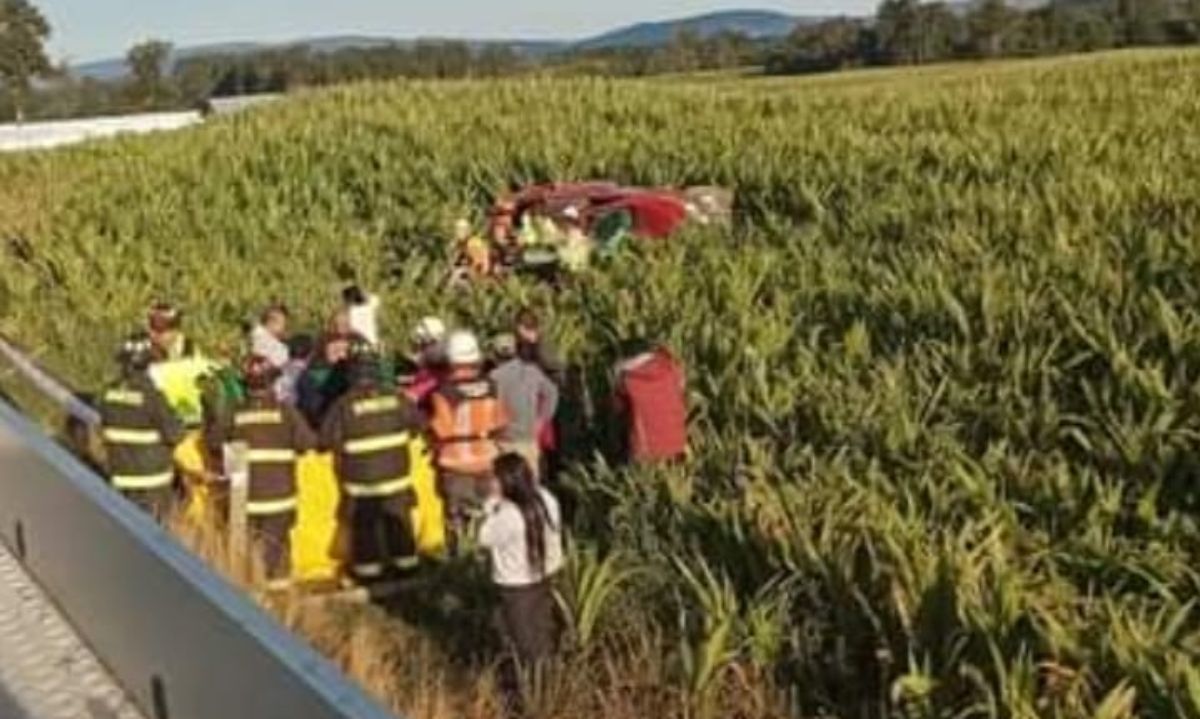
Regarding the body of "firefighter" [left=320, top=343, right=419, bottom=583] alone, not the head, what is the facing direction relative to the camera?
away from the camera

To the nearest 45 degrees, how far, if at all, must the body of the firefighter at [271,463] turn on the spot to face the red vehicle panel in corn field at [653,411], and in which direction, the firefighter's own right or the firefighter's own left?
approximately 90° to the firefighter's own right

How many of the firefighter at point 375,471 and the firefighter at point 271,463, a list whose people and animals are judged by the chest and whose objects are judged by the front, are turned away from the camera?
2

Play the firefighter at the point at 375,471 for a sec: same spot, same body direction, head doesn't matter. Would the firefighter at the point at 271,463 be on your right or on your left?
on your left

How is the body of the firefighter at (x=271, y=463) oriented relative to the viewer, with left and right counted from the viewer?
facing away from the viewer

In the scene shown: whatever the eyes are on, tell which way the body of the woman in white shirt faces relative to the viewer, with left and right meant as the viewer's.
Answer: facing away from the viewer and to the left of the viewer

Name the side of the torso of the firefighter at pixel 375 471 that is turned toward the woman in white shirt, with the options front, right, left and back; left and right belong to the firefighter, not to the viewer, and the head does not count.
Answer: back

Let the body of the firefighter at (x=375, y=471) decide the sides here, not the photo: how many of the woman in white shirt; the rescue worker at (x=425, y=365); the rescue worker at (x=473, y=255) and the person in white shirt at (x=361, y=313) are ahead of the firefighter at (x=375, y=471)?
3

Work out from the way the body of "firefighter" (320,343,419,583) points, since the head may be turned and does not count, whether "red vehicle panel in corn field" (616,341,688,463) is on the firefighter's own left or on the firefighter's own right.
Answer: on the firefighter's own right
